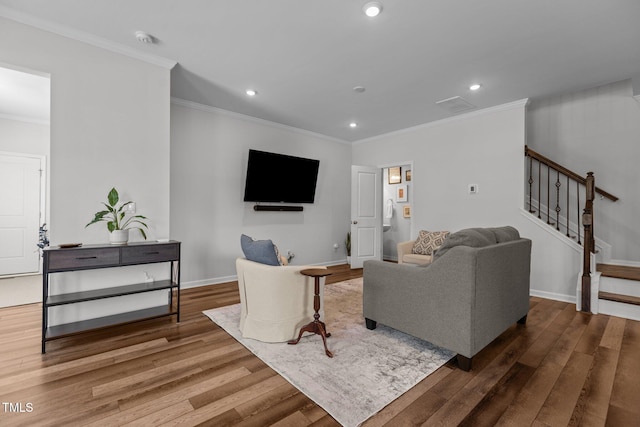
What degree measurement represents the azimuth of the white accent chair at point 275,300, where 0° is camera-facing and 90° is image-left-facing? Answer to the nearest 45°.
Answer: approximately 225°

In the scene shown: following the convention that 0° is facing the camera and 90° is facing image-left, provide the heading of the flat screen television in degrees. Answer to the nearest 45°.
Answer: approximately 315°

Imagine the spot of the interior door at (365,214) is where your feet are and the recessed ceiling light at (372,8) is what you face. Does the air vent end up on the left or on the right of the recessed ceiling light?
left

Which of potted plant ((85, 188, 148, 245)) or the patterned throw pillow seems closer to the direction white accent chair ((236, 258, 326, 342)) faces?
the patterned throw pillow

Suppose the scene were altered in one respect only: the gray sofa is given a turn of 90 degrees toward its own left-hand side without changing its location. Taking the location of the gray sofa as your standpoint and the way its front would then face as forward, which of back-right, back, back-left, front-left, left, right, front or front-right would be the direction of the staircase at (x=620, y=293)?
back

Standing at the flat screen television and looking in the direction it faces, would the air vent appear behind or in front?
in front
